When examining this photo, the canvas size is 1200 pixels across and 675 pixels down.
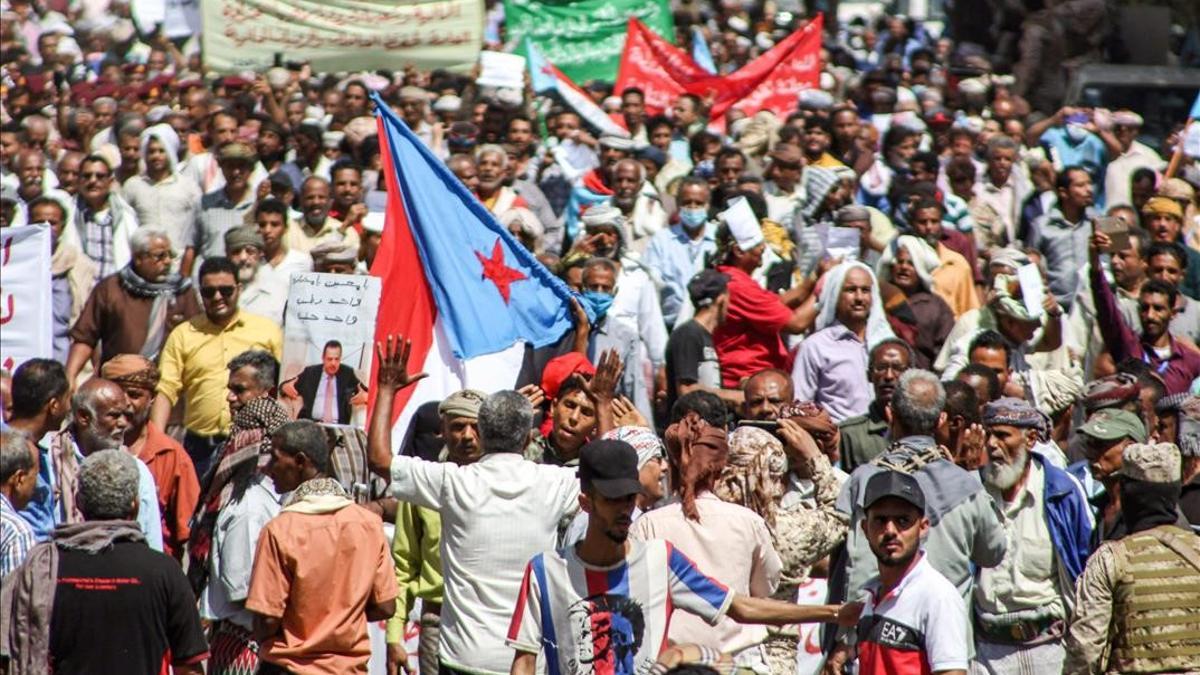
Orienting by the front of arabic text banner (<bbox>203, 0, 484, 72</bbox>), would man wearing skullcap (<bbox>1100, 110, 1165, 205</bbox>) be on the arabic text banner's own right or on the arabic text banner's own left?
on the arabic text banner's own left

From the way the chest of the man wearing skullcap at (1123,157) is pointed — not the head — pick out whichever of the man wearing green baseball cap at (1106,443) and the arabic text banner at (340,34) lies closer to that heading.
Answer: the man wearing green baseball cap

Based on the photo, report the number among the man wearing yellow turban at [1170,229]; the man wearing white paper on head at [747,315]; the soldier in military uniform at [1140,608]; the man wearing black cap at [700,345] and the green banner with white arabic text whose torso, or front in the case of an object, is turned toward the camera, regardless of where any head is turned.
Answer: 2

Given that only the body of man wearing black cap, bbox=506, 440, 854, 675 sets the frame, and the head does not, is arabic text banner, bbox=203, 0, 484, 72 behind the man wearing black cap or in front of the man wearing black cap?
behind

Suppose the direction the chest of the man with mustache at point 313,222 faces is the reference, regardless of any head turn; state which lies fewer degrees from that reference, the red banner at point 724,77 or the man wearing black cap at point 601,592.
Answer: the man wearing black cap

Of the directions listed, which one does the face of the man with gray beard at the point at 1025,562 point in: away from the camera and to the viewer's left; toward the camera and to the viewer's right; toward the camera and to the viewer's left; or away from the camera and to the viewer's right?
toward the camera and to the viewer's left

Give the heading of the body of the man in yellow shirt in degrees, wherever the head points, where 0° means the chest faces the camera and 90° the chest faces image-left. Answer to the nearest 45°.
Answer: approximately 0°

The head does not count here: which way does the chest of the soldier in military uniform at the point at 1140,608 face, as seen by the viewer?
away from the camera

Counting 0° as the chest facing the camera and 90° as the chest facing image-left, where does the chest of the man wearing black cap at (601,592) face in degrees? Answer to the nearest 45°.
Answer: approximately 0°

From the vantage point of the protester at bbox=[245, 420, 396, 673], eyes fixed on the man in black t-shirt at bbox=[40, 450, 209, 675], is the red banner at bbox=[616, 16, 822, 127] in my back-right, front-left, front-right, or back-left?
back-right
